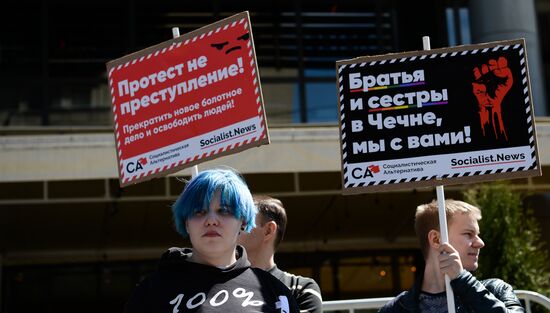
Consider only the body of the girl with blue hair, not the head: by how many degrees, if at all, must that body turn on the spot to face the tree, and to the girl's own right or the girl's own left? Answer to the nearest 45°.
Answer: approximately 135° to the girl's own left

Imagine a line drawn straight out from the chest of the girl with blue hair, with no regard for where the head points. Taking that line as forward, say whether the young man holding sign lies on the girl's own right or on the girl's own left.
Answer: on the girl's own left

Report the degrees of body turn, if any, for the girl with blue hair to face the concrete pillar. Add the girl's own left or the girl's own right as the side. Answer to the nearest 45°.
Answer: approximately 135° to the girl's own left

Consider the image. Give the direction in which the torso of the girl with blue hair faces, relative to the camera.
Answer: toward the camera

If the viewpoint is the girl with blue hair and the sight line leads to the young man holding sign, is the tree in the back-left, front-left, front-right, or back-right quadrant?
front-left

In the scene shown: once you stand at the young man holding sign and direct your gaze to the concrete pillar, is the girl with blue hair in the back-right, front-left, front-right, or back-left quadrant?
back-left

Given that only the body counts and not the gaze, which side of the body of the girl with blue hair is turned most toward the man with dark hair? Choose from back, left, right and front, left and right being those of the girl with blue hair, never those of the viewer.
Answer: back
